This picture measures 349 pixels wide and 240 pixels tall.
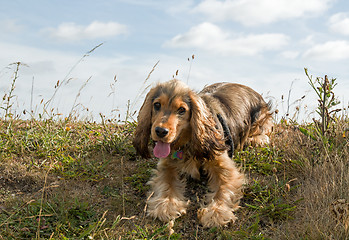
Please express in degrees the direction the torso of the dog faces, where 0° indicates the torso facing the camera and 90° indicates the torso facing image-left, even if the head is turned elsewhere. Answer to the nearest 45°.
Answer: approximately 45°
